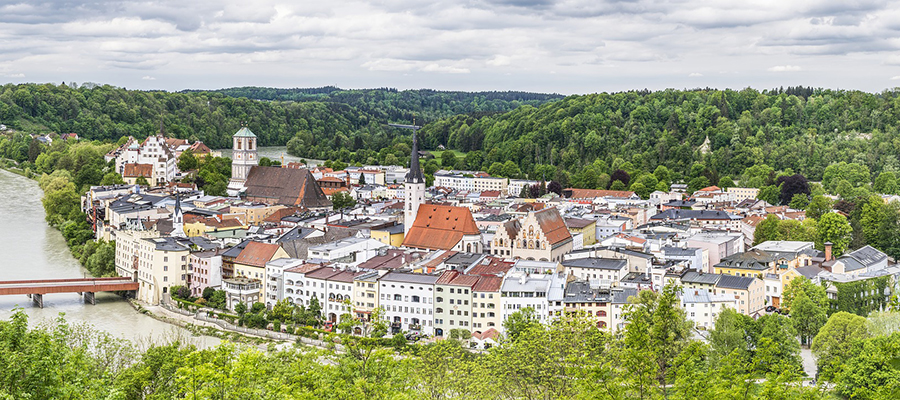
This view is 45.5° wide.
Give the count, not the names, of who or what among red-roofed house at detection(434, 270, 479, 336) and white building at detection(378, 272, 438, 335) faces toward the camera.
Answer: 2

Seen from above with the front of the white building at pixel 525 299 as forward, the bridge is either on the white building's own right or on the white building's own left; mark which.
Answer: on the white building's own right

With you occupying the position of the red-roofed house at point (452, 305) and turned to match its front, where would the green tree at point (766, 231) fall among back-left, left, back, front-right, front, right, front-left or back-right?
back-left

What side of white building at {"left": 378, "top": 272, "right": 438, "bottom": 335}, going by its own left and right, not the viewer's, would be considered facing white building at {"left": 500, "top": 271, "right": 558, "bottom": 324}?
left

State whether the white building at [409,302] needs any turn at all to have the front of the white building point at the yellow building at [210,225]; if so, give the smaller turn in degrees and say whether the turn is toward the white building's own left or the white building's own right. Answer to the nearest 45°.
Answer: approximately 135° to the white building's own right

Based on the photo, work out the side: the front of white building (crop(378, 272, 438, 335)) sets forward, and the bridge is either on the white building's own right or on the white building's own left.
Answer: on the white building's own right

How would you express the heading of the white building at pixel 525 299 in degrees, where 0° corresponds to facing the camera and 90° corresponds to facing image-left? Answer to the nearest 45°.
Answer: approximately 0°

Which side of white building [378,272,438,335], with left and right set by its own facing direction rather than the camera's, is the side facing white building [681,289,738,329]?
left

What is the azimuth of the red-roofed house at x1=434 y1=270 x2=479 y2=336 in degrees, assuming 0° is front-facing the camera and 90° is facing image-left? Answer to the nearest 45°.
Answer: approximately 0°

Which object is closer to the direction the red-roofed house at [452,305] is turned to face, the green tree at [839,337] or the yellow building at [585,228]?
the green tree

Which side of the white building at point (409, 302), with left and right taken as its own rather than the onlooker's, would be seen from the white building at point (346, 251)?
back

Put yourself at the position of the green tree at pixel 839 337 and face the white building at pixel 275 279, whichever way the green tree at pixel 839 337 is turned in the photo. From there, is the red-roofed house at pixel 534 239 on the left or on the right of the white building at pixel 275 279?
right

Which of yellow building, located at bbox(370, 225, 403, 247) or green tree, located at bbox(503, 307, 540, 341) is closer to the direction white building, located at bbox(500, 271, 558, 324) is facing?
the green tree
